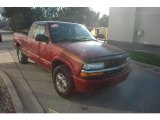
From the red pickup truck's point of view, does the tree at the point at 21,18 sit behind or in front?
behind

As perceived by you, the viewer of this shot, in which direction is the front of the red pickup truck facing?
facing the viewer and to the right of the viewer
